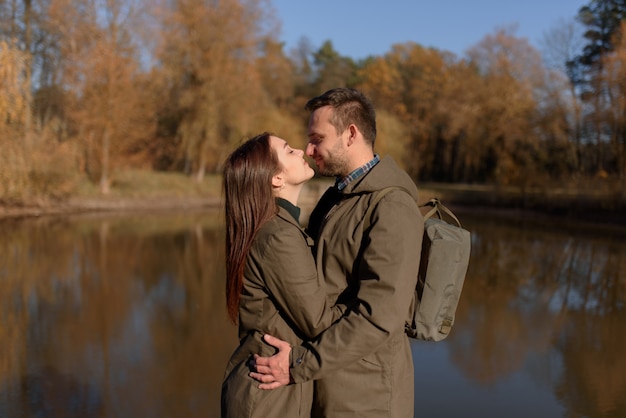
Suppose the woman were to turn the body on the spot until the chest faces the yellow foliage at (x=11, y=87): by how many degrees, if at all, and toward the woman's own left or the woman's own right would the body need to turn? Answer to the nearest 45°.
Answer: approximately 135° to the woman's own left

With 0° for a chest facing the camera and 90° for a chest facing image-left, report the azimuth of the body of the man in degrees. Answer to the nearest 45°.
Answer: approximately 90°

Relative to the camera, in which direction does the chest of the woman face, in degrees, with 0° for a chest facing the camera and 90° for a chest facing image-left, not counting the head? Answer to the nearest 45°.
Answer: approximately 270°

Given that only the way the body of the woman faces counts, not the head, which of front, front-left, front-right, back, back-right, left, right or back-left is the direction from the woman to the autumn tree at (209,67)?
left

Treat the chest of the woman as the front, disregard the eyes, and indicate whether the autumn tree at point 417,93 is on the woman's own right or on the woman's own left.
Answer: on the woman's own left

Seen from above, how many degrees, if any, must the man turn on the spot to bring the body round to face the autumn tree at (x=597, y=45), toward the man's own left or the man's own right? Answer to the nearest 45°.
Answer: approximately 135° to the man's own right

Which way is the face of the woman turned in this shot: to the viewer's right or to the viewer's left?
to the viewer's right

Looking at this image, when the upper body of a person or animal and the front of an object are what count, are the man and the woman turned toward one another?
yes

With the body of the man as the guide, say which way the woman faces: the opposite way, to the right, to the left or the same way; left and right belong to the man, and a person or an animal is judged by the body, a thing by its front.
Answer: the opposite way

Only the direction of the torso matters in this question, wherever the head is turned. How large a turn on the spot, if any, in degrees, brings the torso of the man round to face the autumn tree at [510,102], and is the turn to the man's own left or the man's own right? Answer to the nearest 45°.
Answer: approximately 90° to the man's own right

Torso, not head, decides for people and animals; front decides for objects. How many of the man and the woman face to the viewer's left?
1
